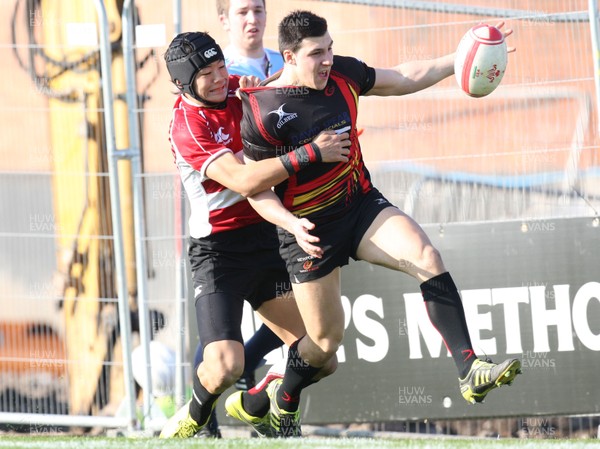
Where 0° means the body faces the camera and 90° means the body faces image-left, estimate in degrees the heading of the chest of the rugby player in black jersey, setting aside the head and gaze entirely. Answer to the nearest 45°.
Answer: approximately 315°

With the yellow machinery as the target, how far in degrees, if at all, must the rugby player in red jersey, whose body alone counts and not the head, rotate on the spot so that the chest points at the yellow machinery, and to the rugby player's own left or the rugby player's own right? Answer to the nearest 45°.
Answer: approximately 180°

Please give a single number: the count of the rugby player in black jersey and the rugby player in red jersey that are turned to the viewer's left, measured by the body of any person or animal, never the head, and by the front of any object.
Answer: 0

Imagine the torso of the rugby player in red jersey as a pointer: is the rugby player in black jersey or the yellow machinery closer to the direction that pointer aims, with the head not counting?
the rugby player in black jersey

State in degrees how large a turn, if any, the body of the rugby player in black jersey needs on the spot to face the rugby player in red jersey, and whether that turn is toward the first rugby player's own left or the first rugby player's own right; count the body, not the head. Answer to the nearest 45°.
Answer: approximately 180°

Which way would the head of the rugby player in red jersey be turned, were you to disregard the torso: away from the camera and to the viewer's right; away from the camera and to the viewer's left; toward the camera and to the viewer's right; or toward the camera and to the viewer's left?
toward the camera and to the viewer's right

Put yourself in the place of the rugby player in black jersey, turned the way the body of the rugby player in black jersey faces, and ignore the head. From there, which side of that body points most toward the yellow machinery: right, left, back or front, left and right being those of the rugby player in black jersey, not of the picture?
back

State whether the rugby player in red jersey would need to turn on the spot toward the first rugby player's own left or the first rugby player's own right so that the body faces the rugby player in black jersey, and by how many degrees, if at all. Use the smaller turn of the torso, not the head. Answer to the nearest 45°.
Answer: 0° — they already face them

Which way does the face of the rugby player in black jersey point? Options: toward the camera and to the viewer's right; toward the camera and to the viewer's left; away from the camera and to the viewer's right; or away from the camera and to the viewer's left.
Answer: toward the camera and to the viewer's right

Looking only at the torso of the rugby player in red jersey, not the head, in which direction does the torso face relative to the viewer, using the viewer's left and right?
facing the viewer and to the right of the viewer
